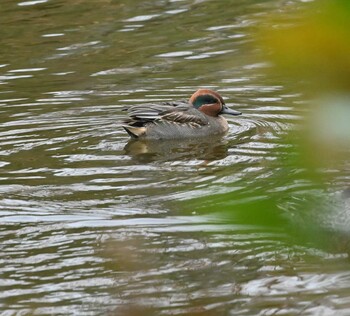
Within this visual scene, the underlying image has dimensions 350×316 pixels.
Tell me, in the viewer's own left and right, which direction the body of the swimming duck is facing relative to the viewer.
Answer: facing to the right of the viewer
